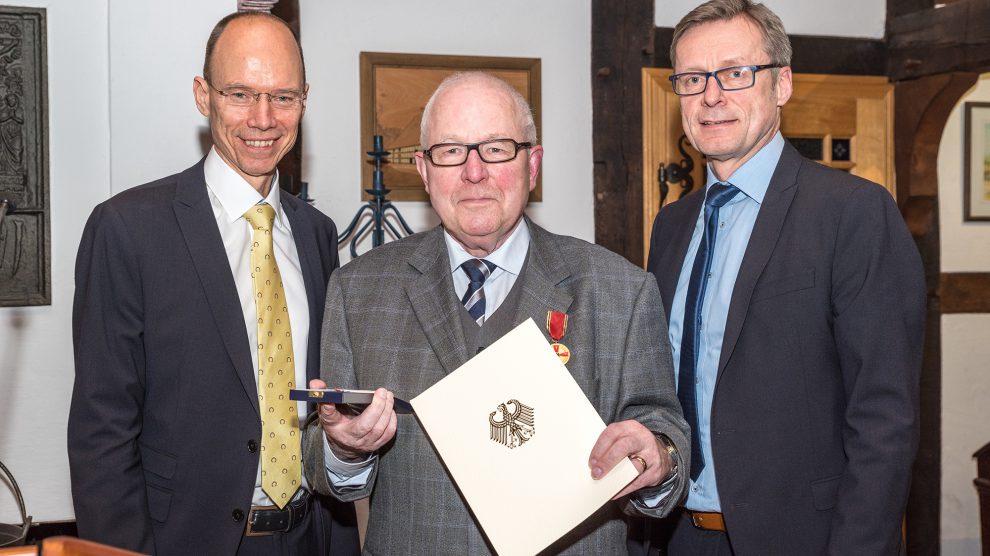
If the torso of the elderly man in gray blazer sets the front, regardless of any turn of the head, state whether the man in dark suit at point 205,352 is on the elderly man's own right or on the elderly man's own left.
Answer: on the elderly man's own right

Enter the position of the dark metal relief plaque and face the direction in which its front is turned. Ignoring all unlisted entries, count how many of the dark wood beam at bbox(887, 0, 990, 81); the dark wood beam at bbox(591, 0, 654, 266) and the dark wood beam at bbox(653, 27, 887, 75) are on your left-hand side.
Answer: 3

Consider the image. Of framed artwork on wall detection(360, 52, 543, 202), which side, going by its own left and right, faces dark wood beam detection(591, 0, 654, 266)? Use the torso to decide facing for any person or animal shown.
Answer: left

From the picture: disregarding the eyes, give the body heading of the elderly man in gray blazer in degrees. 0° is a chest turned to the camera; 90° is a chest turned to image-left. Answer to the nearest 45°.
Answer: approximately 0°

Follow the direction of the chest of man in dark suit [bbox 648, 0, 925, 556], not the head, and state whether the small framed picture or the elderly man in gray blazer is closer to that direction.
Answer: the elderly man in gray blazer

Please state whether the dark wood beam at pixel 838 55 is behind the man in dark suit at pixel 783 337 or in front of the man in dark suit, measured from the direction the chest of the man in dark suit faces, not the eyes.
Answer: behind

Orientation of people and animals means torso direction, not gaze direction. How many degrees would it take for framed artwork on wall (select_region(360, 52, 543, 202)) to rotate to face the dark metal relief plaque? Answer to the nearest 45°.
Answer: approximately 45° to its right

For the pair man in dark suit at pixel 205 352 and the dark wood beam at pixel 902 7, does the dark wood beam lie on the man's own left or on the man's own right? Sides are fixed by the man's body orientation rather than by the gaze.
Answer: on the man's own left
